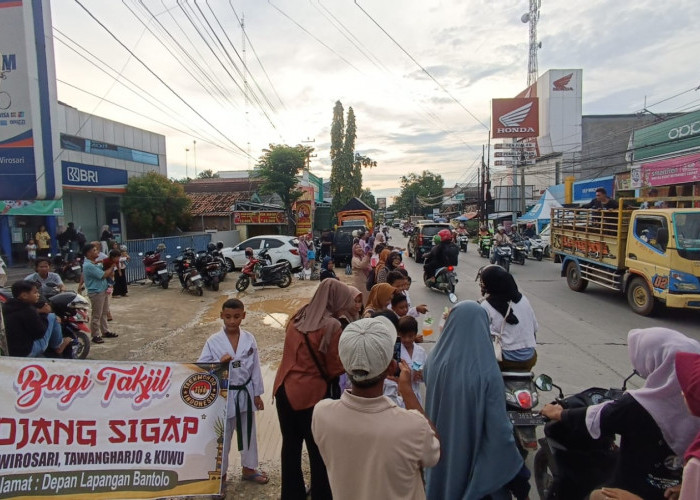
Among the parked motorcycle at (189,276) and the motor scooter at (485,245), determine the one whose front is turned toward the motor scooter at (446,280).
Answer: the motor scooter at (485,245)

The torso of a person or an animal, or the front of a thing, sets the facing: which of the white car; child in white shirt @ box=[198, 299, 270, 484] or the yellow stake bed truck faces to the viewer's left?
the white car

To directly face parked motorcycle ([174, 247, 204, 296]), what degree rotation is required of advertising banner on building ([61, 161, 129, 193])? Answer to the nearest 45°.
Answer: approximately 45° to its right

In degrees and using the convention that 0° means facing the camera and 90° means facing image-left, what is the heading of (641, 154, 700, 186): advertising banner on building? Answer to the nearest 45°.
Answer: approximately 45°

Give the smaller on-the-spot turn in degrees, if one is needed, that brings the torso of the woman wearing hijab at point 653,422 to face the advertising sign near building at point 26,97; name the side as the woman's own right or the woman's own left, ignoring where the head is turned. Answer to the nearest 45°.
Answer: approximately 45° to the woman's own left

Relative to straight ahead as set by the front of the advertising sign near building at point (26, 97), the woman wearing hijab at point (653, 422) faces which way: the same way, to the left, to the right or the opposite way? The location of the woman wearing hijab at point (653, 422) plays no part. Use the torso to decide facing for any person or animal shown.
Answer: the opposite way

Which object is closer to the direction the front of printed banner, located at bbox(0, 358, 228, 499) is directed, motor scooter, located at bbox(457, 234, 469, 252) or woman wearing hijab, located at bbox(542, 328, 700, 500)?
the woman wearing hijab

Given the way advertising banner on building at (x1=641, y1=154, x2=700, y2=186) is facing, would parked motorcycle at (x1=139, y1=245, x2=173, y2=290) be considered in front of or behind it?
in front

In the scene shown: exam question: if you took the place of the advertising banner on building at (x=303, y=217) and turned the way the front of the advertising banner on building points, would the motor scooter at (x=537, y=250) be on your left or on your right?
on your left

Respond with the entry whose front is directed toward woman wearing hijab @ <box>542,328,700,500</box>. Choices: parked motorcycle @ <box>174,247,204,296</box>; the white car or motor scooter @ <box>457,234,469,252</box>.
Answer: the motor scooter

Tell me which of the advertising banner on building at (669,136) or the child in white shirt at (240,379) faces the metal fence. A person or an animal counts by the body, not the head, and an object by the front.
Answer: the advertising banner on building

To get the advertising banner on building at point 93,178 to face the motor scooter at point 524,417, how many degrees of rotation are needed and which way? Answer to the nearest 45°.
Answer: approximately 45° to its right
